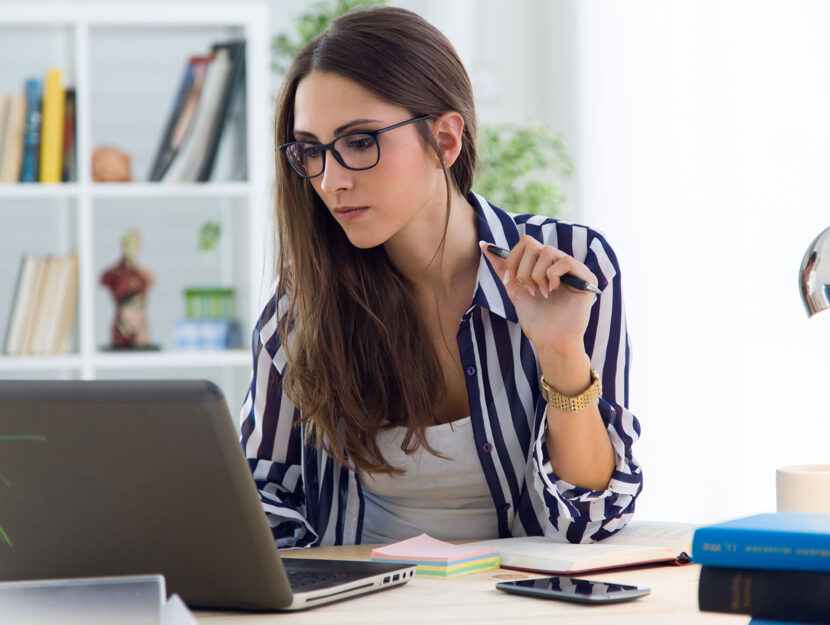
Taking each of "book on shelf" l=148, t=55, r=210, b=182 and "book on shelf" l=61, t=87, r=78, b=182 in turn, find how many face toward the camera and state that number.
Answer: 2

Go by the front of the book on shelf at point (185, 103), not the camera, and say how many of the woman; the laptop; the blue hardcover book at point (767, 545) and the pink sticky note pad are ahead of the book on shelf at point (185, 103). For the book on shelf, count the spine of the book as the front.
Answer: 4

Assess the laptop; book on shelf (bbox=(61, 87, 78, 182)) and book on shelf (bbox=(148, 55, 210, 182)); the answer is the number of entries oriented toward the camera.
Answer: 2

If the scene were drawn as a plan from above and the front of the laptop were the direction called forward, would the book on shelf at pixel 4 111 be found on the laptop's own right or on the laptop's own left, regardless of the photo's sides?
on the laptop's own left

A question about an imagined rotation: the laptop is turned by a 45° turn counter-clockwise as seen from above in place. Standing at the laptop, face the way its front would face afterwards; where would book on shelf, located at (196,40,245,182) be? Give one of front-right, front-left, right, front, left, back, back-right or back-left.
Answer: front

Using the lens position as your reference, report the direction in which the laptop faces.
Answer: facing away from the viewer and to the right of the viewer
